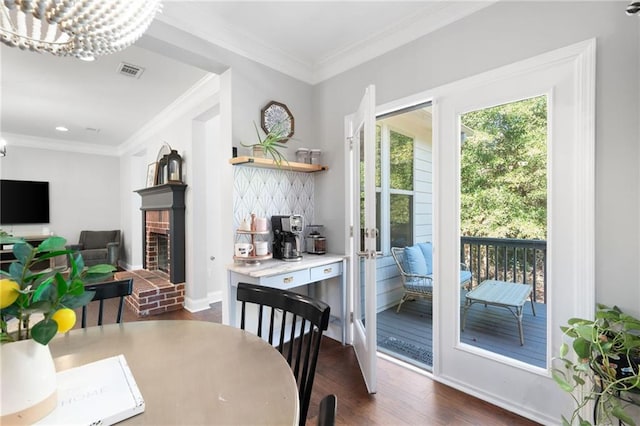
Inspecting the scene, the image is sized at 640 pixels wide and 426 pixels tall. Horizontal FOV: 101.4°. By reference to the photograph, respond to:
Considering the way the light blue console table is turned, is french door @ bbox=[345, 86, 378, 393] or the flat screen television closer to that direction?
the french door

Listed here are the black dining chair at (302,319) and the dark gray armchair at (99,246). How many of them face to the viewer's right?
0

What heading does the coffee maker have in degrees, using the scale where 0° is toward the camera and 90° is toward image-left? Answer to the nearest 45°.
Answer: approximately 315°

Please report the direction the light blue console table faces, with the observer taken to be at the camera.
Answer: facing the viewer and to the right of the viewer

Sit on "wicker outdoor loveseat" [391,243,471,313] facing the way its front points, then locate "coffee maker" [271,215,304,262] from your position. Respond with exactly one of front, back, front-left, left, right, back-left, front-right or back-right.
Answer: right
